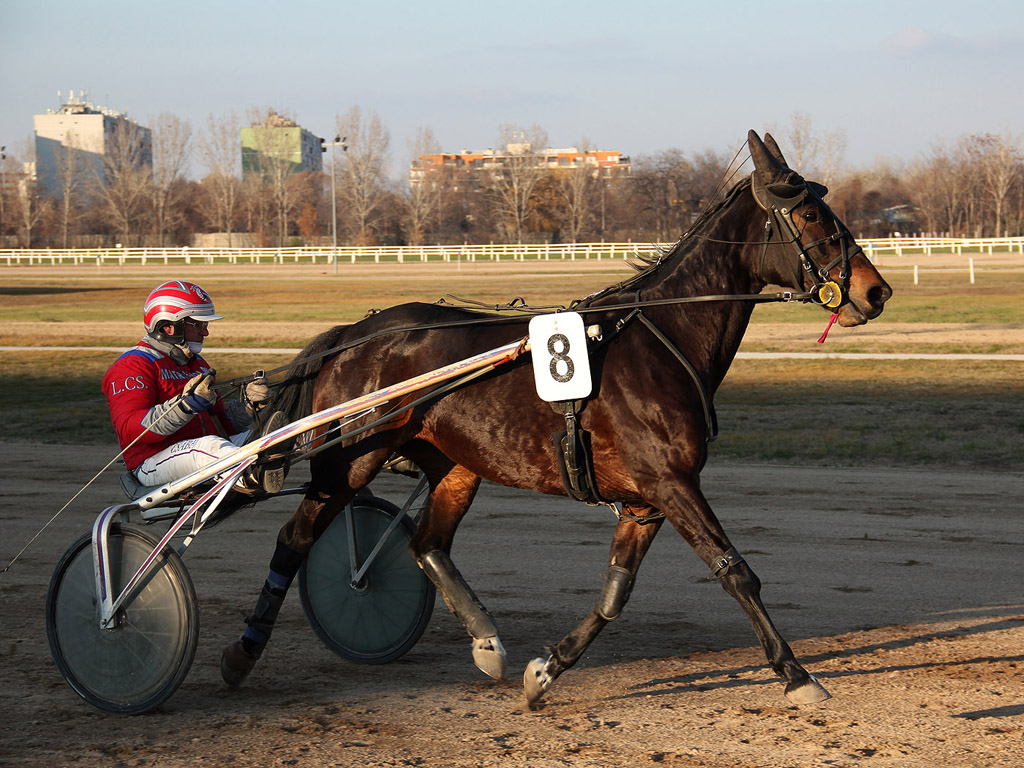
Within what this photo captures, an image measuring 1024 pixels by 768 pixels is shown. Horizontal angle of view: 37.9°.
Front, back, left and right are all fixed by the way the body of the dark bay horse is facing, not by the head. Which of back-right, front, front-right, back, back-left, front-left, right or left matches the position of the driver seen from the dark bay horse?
back

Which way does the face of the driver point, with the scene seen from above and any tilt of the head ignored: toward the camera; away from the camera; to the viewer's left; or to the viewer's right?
to the viewer's right

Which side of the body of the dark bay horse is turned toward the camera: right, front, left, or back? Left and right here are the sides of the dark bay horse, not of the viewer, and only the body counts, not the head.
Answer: right
